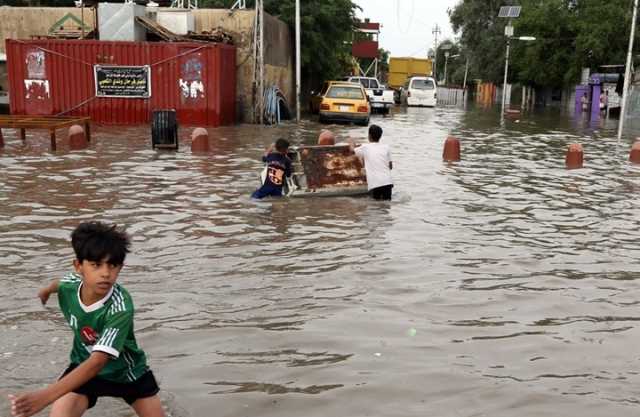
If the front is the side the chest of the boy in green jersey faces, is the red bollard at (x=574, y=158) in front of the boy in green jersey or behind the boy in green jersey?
behind

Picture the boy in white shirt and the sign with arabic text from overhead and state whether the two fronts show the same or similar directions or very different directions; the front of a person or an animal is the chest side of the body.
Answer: very different directions

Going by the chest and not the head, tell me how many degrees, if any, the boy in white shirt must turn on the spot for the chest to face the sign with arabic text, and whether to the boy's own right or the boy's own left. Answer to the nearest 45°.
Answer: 0° — they already face it

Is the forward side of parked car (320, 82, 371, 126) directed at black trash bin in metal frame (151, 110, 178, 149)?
no

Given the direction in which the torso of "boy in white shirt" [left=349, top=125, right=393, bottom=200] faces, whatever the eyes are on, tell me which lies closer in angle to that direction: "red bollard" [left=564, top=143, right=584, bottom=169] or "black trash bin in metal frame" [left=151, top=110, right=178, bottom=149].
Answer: the black trash bin in metal frame

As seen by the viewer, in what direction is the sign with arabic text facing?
toward the camera

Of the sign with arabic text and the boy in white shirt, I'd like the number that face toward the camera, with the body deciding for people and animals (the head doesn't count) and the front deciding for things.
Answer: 1
